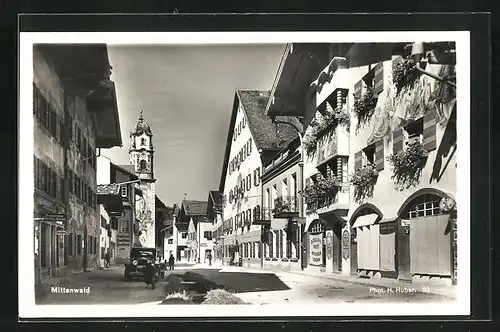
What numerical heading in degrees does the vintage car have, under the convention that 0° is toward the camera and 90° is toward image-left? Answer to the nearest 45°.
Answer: approximately 0°

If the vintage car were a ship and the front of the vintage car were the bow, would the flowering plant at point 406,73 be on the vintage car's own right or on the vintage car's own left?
on the vintage car's own left

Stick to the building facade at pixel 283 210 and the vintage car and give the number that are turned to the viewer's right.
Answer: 0
